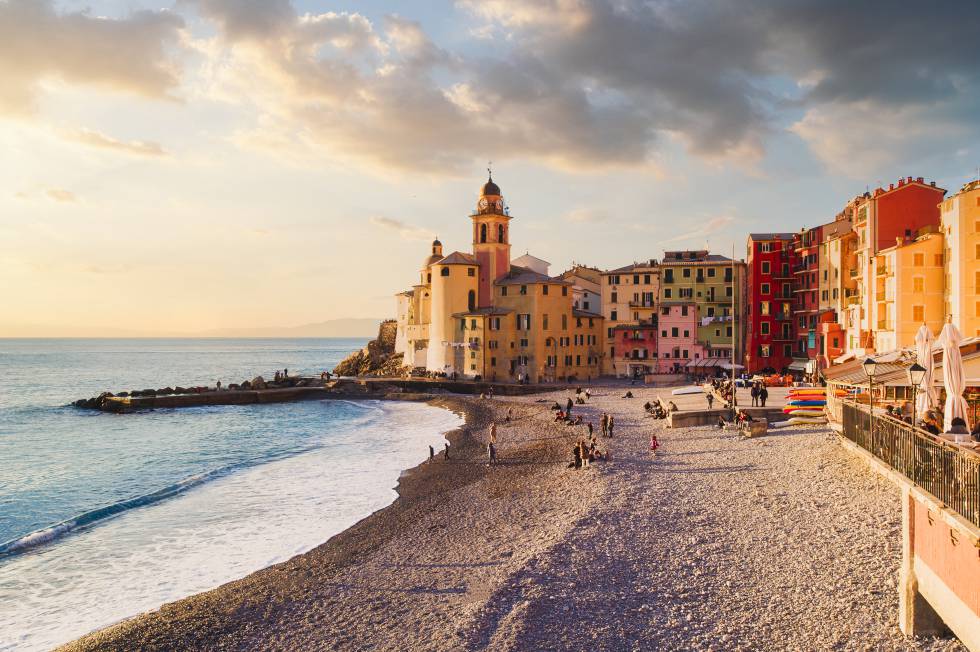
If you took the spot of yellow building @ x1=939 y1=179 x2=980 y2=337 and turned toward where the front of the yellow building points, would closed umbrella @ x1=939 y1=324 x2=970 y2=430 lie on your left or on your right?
on your left

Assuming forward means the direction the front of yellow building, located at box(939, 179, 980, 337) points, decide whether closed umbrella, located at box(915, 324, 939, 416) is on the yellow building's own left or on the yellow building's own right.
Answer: on the yellow building's own left

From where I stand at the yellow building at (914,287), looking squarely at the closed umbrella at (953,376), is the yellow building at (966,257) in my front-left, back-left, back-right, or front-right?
front-left

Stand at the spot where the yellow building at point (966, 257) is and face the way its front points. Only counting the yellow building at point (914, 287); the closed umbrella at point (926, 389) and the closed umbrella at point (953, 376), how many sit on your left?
2

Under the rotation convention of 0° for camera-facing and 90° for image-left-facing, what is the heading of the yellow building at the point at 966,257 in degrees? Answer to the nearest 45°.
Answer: approximately 90°

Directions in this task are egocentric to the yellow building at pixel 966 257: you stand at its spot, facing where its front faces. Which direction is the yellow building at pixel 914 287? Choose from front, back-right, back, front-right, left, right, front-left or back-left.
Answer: front-right
